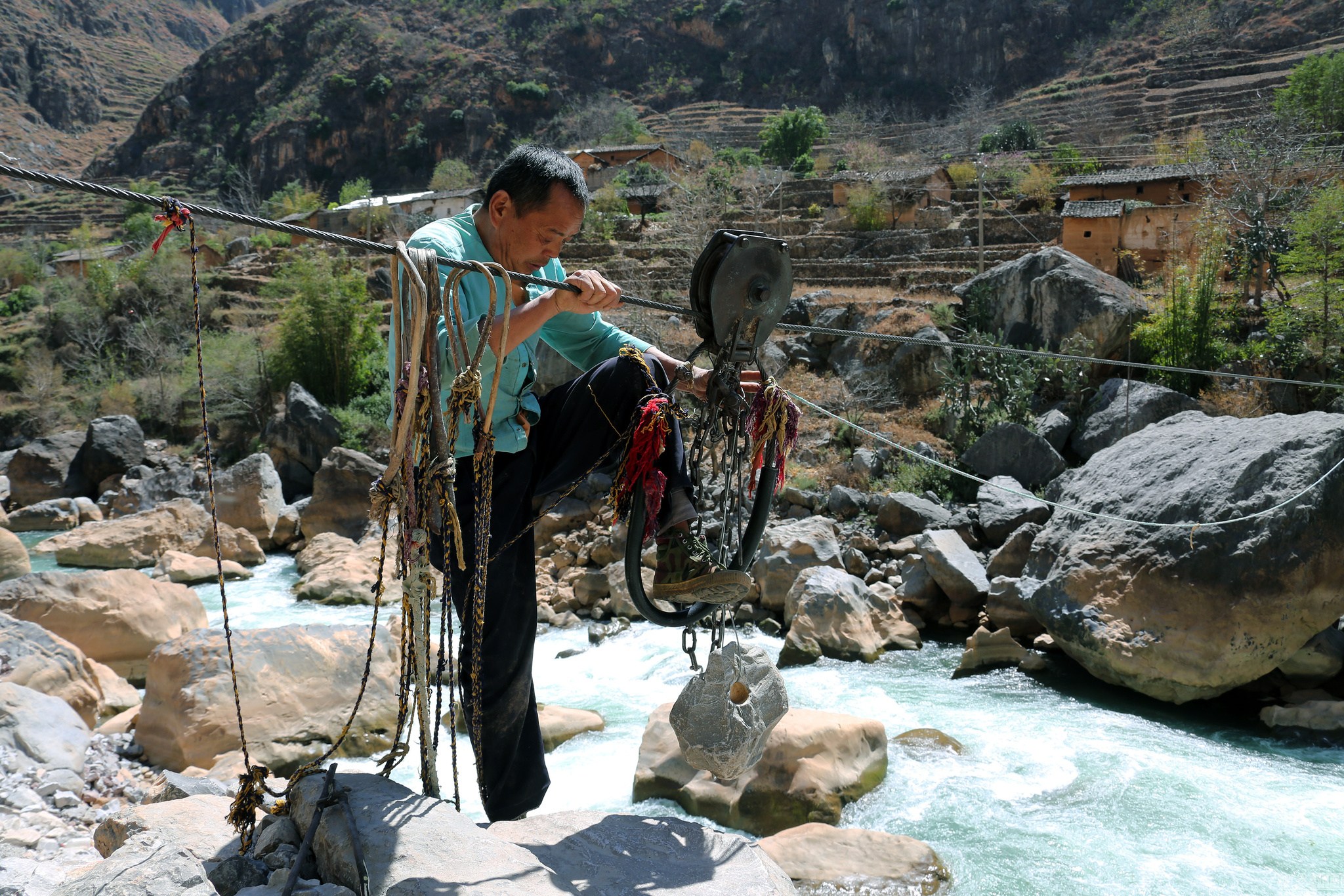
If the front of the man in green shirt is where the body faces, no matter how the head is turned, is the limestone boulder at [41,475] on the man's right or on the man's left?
on the man's left

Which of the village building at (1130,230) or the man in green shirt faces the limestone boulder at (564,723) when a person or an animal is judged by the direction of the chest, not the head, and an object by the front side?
the village building

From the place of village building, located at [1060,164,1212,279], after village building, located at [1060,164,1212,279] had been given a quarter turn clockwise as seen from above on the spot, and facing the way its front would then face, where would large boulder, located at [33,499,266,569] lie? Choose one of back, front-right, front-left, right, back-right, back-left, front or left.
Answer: front-left

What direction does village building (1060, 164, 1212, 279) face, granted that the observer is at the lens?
facing the viewer

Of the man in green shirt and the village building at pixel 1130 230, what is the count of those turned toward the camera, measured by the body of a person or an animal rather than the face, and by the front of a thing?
1

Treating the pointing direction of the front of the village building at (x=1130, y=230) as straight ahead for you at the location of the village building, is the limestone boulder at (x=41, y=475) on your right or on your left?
on your right

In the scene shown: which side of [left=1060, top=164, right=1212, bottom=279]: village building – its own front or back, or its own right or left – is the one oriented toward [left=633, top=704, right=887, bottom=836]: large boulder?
front

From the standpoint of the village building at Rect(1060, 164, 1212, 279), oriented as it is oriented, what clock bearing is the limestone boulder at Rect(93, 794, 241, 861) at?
The limestone boulder is roughly at 12 o'clock from the village building.

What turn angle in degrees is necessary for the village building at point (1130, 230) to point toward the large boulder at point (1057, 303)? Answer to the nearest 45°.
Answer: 0° — it already faces it

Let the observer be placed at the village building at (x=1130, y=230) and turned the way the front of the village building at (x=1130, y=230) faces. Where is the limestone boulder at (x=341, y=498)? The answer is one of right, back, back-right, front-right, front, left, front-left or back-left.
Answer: front-right

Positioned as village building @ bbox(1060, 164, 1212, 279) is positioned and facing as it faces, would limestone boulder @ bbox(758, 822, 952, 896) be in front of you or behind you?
in front

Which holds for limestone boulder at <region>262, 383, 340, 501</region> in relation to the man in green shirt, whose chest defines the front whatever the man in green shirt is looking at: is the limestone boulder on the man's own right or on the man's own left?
on the man's own left

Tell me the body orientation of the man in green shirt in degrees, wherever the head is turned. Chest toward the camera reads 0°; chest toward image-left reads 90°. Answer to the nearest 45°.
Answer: approximately 270°
